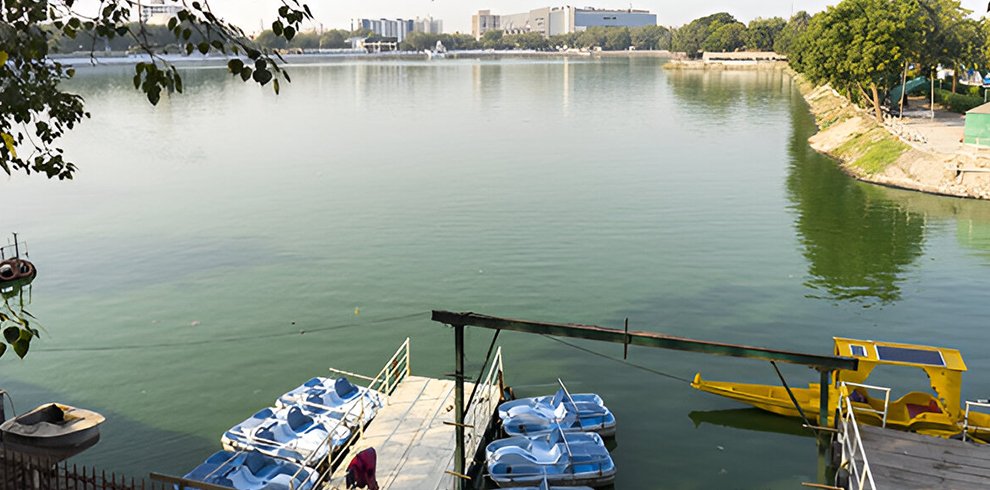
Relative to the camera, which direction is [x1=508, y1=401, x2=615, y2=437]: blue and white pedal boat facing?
to the viewer's left

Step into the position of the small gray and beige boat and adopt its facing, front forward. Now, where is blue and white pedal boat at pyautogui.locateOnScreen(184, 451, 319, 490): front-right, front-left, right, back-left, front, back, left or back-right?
front-right

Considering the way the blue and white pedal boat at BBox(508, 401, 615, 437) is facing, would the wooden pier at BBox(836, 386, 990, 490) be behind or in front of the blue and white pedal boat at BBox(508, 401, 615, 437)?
behind

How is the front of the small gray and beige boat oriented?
to the viewer's right

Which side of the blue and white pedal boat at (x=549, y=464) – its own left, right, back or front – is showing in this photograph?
left

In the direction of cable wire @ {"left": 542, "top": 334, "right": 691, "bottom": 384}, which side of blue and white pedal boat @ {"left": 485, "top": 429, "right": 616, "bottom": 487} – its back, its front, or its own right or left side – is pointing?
right

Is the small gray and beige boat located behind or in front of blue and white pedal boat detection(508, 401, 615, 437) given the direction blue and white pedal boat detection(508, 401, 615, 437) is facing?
in front
